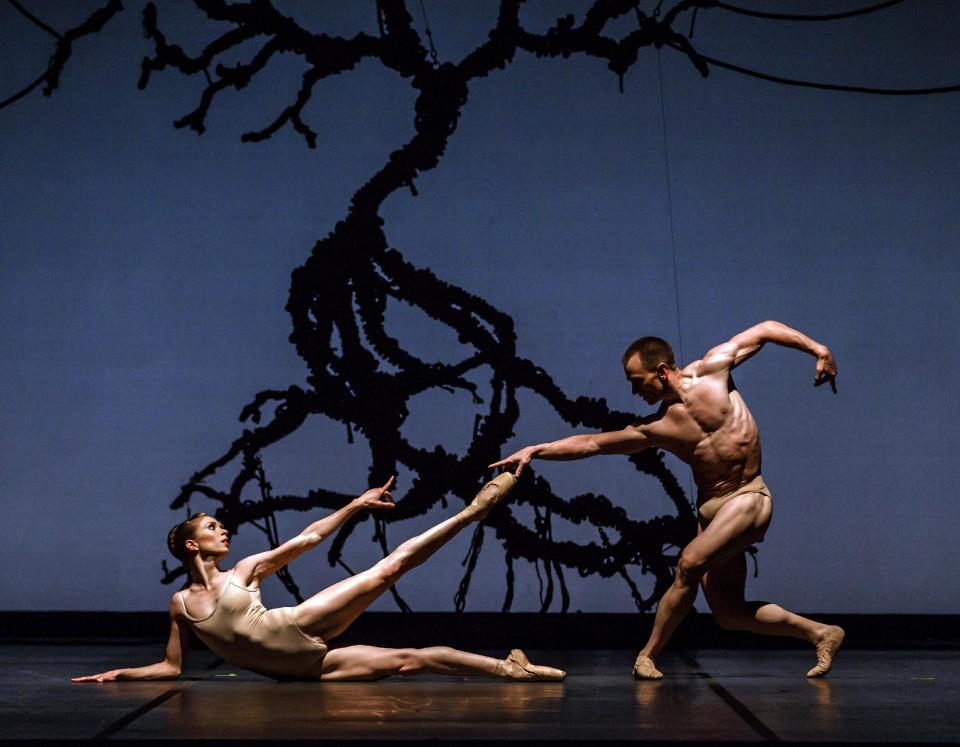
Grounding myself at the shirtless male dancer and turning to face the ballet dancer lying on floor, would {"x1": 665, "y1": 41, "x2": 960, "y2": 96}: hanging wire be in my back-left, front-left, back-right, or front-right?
back-right

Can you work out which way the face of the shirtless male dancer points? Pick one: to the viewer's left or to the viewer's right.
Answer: to the viewer's left

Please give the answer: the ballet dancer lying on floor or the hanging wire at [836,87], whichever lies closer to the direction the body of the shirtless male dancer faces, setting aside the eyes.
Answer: the ballet dancer lying on floor

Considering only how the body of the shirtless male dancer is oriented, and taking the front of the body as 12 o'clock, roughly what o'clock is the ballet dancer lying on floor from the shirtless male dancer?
The ballet dancer lying on floor is roughly at 1 o'clock from the shirtless male dancer.

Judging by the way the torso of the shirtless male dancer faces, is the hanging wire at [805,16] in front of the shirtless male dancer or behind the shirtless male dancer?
behind

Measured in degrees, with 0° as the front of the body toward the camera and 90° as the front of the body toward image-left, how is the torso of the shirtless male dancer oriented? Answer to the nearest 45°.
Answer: approximately 45°

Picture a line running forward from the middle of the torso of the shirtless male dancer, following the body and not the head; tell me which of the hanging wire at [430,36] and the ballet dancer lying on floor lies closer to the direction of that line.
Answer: the ballet dancer lying on floor

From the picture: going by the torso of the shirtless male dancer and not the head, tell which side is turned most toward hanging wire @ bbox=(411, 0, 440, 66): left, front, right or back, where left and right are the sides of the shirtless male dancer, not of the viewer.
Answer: right

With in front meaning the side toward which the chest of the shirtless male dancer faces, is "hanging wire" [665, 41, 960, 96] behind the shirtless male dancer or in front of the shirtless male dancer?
behind
